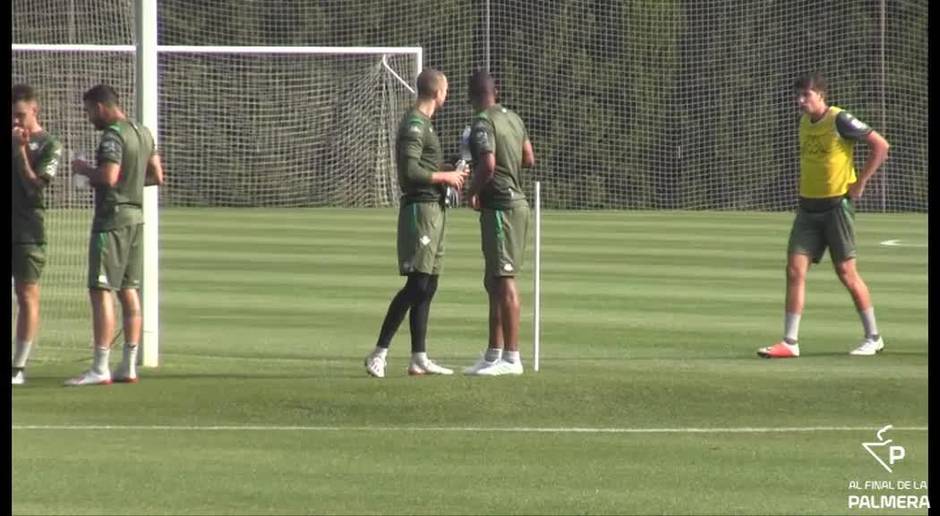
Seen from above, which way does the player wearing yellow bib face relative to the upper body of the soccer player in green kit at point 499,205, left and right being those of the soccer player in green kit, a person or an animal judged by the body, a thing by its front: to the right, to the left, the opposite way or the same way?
to the left

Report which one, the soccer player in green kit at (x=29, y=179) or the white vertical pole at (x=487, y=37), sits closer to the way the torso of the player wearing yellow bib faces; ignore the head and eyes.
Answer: the soccer player in green kit

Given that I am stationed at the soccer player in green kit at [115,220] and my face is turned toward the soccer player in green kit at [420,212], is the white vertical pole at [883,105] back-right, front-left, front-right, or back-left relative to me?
front-left

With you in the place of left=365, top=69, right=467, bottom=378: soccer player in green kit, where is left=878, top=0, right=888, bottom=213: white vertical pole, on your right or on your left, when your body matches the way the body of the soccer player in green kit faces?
on your left

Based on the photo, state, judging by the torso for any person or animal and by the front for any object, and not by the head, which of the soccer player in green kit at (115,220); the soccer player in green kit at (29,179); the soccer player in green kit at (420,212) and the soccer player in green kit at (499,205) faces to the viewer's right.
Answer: the soccer player in green kit at (420,212)

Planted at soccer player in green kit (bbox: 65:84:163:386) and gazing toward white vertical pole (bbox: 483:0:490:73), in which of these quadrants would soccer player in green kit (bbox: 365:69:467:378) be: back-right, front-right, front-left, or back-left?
front-right

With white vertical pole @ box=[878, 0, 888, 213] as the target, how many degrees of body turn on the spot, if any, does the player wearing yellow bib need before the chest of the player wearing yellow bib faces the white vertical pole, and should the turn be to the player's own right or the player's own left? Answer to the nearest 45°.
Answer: approximately 135° to the player's own right

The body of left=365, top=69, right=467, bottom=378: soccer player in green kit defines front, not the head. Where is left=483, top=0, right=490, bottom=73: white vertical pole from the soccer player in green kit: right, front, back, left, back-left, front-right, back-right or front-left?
left

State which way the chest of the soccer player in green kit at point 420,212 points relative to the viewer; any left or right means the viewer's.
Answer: facing to the right of the viewer

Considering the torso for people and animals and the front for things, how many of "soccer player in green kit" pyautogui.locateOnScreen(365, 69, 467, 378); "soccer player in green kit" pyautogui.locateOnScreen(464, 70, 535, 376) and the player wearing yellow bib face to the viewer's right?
1

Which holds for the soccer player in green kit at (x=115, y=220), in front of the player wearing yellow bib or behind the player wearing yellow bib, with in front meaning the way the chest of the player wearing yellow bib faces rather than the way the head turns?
in front
